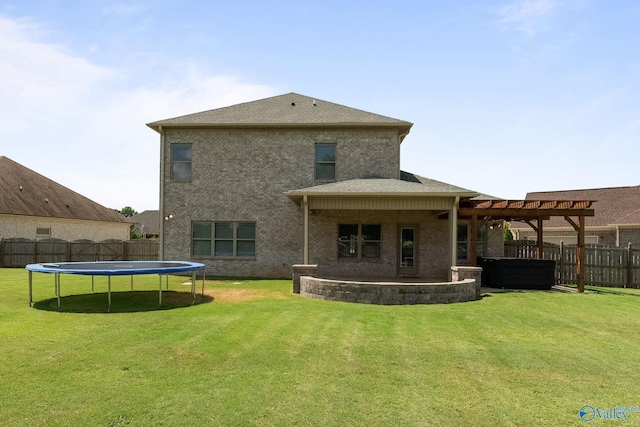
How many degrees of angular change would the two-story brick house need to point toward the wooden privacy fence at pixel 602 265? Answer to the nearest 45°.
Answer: approximately 90° to its right

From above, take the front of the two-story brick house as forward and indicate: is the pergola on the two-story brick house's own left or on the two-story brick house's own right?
on the two-story brick house's own right

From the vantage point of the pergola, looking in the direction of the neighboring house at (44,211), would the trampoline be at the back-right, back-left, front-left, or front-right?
front-left

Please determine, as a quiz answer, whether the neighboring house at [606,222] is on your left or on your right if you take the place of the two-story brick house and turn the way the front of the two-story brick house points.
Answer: on your right

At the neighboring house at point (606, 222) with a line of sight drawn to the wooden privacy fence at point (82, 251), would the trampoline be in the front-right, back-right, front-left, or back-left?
front-left

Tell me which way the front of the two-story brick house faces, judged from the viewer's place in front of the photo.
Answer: facing away from the viewer

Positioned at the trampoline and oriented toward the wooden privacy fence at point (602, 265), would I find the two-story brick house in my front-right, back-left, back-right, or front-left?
front-left
